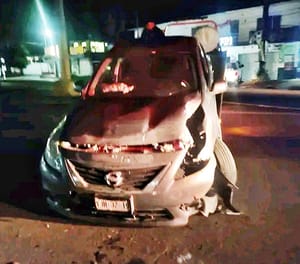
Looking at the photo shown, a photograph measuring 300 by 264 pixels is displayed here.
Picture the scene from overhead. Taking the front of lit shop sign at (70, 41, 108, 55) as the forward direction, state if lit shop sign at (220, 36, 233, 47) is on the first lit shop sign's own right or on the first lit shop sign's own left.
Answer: on the first lit shop sign's own left

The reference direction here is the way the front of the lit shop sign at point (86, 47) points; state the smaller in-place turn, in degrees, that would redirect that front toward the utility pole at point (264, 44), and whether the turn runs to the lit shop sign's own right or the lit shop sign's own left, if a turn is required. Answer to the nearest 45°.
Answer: approximately 45° to the lit shop sign's own left

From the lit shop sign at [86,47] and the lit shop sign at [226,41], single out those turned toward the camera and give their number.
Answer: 2

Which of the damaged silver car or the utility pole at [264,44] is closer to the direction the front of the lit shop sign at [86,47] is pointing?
the damaged silver car

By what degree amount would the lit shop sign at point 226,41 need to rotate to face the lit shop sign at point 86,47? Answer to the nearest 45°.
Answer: approximately 90° to its right

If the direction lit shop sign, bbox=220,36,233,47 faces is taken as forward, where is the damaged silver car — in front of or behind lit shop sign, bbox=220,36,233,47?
in front

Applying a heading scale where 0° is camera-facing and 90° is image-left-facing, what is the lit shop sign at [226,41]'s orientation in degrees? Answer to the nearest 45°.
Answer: approximately 0°

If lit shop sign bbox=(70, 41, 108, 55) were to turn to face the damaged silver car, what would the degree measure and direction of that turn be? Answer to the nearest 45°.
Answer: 0° — it already faces it

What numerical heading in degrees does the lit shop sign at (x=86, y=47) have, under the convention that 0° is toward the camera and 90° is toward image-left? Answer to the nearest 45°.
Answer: approximately 0°
